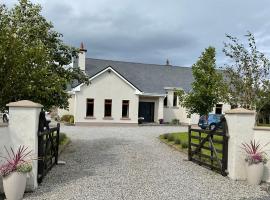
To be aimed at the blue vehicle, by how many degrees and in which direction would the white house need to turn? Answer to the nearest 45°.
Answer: approximately 45° to its left

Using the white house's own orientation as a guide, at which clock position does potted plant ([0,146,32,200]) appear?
The potted plant is roughly at 12 o'clock from the white house.

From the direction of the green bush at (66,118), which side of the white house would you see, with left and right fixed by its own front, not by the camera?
right

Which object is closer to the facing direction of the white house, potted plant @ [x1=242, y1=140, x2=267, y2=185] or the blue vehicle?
the potted plant

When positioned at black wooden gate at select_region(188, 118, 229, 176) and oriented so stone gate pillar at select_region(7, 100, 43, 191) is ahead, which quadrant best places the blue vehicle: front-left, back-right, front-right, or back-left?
back-right

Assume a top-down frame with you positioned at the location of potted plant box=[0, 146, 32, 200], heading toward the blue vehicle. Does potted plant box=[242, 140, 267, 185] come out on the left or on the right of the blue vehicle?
right

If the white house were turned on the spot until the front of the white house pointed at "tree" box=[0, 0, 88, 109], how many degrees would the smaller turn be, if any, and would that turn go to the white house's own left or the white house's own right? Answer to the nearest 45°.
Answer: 0° — it already faces it

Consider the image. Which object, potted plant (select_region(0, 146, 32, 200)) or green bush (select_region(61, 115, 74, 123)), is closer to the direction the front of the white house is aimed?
the potted plant

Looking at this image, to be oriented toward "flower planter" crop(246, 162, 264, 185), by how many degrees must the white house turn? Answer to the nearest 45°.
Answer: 0° — it already faces it

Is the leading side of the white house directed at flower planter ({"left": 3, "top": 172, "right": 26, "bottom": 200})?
yes

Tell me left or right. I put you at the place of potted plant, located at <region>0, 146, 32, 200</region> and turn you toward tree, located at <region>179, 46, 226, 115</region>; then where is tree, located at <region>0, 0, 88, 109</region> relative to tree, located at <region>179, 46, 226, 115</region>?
left

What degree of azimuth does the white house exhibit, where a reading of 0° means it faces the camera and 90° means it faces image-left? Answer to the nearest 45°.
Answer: approximately 0°
